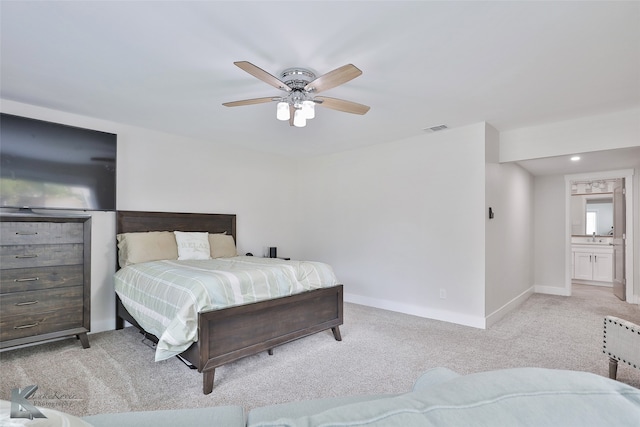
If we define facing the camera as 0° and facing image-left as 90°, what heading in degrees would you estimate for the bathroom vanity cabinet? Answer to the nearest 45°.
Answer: approximately 0°

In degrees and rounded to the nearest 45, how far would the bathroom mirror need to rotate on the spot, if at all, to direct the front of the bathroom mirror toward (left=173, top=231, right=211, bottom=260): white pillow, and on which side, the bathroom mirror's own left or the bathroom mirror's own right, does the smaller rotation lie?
approximately 45° to the bathroom mirror's own right

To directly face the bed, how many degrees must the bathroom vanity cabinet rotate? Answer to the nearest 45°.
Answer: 0° — it already faces it

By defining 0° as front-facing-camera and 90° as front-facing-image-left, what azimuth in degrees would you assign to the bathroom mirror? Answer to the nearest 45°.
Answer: approximately 0°

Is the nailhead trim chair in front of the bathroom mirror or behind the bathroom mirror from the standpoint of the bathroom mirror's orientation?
in front

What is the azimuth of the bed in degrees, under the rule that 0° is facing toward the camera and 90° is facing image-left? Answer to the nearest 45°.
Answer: approximately 315°

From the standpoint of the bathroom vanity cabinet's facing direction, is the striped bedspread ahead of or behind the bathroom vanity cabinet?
ahead

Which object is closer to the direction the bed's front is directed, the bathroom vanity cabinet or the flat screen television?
the bathroom vanity cabinet

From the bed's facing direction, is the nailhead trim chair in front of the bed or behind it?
in front
